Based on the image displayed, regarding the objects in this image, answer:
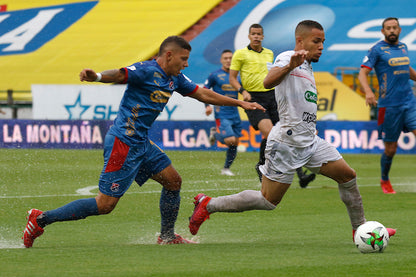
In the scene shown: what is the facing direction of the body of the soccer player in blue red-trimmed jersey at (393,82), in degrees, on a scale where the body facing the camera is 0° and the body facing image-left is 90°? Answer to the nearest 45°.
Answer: approximately 315°

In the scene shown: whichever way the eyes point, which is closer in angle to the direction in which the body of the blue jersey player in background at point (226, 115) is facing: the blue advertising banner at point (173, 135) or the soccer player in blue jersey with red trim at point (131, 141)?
the soccer player in blue jersey with red trim

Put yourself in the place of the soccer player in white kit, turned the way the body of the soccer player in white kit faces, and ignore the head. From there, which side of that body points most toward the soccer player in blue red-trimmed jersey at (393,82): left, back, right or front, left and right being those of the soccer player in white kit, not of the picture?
left

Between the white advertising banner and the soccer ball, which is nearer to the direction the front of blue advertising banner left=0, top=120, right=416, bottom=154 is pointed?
the soccer ball

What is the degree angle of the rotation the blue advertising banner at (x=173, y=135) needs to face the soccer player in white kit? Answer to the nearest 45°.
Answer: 0° — it already faces them

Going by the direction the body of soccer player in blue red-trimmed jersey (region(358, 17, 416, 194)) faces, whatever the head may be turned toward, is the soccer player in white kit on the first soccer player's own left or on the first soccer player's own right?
on the first soccer player's own right

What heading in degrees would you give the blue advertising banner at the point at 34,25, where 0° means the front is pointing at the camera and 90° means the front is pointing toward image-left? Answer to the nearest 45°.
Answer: approximately 0°

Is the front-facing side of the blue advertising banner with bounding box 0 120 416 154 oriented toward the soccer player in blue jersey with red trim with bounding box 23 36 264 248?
yes
